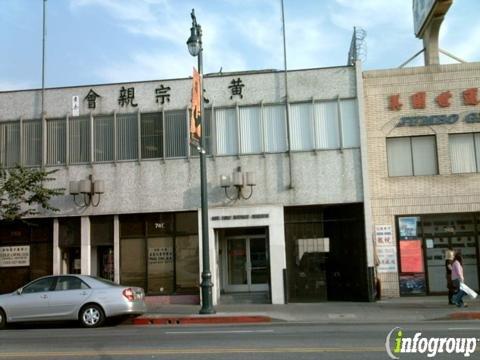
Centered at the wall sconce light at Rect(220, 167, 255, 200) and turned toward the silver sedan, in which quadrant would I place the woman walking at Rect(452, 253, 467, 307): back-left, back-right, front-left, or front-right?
back-left

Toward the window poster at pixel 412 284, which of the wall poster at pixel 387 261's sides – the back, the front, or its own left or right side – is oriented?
left

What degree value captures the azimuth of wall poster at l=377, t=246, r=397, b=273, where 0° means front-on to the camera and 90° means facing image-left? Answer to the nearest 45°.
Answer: approximately 0°

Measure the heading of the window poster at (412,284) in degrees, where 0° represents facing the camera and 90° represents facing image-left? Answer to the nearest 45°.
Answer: approximately 0°

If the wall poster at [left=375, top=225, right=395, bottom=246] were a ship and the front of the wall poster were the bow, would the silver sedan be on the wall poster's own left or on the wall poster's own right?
on the wall poster's own right

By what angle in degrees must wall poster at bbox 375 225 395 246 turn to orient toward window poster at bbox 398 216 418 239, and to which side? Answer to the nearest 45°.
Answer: approximately 90° to its left

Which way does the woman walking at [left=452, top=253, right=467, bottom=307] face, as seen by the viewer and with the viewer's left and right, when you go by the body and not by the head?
facing to the left of the viewer

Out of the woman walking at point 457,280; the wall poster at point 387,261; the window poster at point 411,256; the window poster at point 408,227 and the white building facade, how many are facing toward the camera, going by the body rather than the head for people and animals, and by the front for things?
4

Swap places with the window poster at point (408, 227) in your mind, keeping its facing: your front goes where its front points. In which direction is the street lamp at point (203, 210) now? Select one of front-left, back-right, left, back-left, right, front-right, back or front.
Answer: front-right
